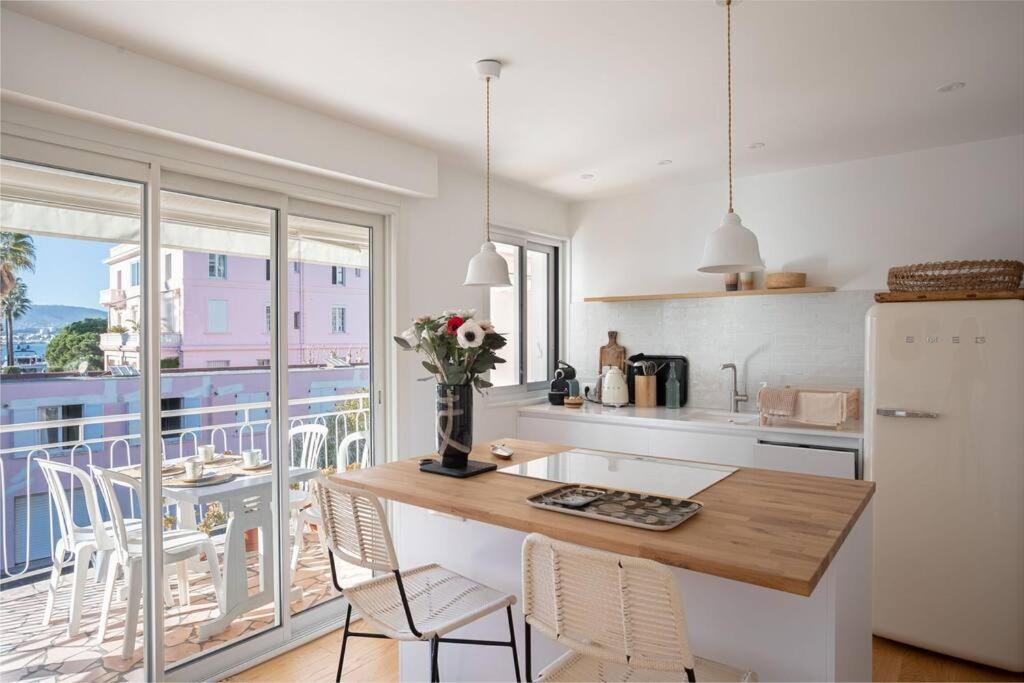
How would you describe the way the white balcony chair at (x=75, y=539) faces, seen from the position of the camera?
facing away from the viewer and to the right of the viewer

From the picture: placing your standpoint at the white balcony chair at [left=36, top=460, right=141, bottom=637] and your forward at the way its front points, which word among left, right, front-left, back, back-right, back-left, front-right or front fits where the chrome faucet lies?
front-right

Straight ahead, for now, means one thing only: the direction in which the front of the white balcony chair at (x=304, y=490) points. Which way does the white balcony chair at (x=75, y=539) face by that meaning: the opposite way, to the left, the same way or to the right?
the opposite way

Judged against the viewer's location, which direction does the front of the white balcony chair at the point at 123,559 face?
facing away from the viewer and to the right of the viewer

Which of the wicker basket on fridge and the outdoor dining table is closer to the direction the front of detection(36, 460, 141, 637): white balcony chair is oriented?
the outdoor dining table

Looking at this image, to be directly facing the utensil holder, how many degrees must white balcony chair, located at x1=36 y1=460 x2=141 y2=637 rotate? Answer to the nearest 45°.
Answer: approximately 45° to its right

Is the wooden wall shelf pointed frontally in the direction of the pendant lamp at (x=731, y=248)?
yes
